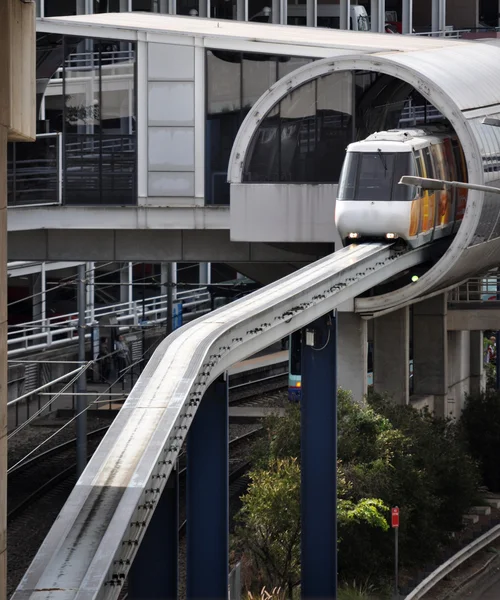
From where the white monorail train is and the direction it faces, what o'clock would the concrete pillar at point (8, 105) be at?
The concrete pillar is roughly at 11 o'clock from the white monorail train.

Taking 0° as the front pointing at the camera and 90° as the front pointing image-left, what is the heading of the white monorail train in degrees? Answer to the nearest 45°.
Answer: approximately 45°

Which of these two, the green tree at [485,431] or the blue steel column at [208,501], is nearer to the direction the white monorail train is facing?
the blue steel column

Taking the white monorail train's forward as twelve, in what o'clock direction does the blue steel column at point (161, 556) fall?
The blue steel column is roughly at 11 o'clock from the white monorail train.

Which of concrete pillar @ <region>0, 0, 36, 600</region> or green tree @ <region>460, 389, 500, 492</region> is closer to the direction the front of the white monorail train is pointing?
the concrete pillar

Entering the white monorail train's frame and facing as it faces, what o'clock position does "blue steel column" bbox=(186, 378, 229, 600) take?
The blue steel column is roughly at 11 o'clock from the white monorail train.
